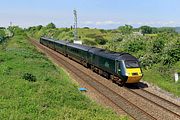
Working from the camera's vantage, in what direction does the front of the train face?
facing the viewer and to the right of the viewer
